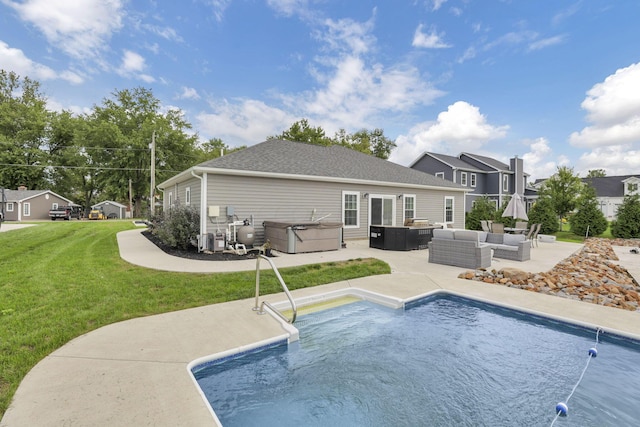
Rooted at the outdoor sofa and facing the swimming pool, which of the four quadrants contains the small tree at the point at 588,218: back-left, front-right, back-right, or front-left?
back-left
